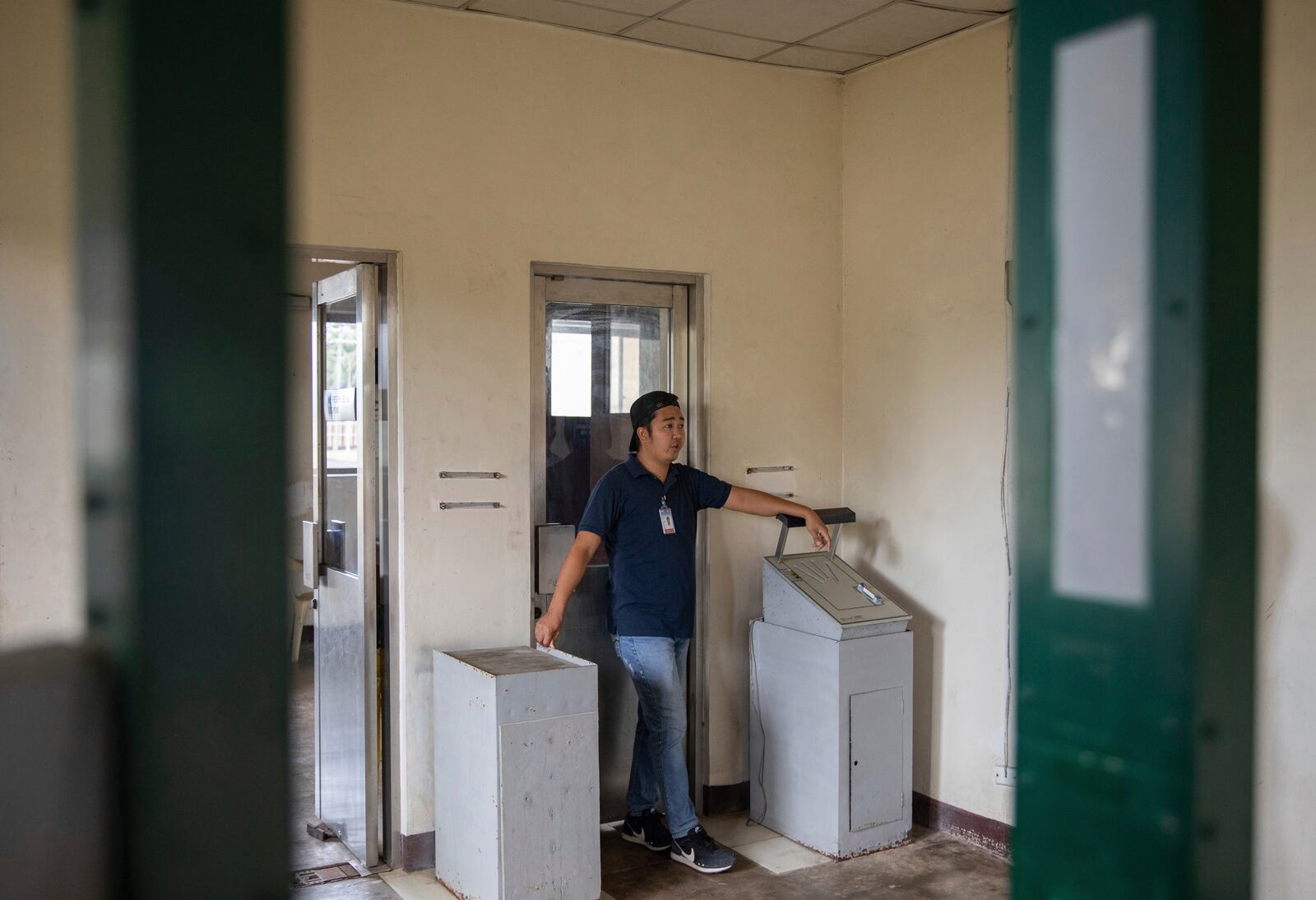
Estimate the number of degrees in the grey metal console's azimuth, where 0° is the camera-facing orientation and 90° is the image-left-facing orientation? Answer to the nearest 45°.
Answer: approximately 315°

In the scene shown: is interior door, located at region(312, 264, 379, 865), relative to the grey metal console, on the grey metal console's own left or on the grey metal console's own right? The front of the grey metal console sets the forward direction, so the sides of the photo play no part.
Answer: on the grey metal console's own right

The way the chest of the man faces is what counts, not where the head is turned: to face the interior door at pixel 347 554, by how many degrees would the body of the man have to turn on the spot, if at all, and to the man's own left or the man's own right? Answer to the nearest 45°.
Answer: approximately 135° to the man's own right
